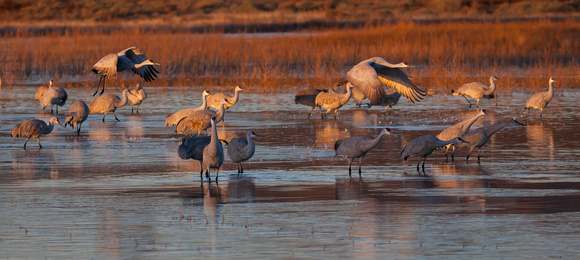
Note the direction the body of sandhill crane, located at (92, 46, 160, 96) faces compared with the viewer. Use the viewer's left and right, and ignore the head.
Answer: facing to the right of the viewer

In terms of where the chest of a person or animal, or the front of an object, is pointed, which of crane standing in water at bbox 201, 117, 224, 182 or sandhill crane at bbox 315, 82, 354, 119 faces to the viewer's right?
the sandhill crane

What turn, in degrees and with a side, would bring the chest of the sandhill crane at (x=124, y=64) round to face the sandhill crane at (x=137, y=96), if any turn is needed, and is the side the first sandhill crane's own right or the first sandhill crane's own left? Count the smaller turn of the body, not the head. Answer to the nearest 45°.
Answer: approximately 90° to the first sandhill crane's own left

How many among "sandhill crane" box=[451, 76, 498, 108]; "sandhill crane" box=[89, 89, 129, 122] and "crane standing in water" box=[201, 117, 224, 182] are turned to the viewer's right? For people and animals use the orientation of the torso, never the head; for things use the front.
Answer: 2

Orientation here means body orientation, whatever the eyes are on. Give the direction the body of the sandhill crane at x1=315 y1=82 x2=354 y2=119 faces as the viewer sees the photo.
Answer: to the viewer's right

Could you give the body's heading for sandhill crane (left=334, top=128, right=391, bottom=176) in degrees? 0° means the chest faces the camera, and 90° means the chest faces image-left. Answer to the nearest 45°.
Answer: approximately 270°

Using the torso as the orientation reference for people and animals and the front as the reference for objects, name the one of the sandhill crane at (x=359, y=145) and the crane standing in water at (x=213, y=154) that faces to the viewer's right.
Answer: the sandhill crane

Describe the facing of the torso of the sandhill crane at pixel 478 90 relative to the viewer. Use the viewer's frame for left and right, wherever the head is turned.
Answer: facing to the right of the viewer

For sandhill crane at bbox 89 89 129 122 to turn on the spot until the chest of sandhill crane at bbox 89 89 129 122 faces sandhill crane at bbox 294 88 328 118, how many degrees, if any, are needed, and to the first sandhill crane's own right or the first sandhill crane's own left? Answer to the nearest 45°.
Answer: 0° — it already faces it
